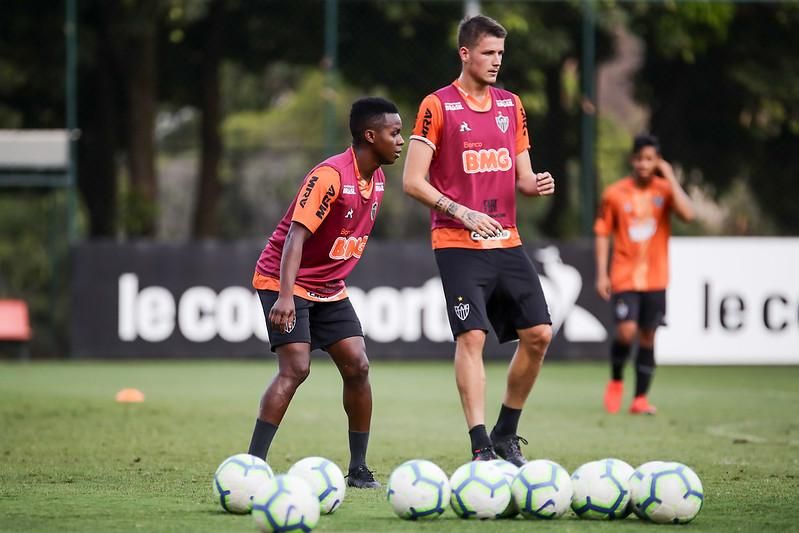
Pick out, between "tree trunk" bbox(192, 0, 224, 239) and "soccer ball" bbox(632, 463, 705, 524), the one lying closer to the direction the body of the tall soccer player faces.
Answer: the soccer ball

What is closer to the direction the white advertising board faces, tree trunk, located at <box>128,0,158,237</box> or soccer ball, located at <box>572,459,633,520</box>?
the soccer ball

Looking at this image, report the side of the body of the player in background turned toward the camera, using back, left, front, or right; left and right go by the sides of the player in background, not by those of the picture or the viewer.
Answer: front

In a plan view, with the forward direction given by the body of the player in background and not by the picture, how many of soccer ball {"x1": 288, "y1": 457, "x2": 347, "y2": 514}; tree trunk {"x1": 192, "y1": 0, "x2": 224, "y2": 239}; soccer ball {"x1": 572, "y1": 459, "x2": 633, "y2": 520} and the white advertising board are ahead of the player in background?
2

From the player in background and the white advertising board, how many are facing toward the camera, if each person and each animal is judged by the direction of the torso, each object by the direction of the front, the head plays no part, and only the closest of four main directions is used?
2

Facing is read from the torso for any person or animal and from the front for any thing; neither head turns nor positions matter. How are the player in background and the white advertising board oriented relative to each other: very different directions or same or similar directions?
same or similar directions

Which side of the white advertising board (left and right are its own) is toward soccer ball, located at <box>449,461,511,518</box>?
front

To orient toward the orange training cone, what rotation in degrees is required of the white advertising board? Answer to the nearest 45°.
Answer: approximately 45° to its right

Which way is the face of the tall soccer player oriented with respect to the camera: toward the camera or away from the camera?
toward the camera

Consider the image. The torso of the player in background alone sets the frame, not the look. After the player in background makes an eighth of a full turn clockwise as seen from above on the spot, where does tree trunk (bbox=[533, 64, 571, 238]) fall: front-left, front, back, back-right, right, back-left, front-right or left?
back-right

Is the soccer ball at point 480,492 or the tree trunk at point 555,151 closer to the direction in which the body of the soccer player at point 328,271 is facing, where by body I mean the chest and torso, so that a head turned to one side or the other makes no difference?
the soccer ball

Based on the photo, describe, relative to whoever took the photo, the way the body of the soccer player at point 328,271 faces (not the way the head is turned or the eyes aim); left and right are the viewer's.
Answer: facing the viewer and to the right of the viewer

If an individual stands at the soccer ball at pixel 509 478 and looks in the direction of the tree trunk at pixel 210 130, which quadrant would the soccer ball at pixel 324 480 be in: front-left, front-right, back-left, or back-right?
front-left

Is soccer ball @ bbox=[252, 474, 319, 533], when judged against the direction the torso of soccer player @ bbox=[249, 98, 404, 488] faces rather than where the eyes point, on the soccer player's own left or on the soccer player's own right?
on the soccer player's own right

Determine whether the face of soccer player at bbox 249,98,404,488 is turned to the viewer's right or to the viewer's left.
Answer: to the viewer's right

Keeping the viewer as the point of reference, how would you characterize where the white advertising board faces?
facing the viewer

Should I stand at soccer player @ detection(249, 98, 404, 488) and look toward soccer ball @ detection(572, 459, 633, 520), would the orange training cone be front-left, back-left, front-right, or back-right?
back-left

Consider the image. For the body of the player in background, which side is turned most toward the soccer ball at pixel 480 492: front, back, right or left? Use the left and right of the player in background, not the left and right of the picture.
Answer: front
